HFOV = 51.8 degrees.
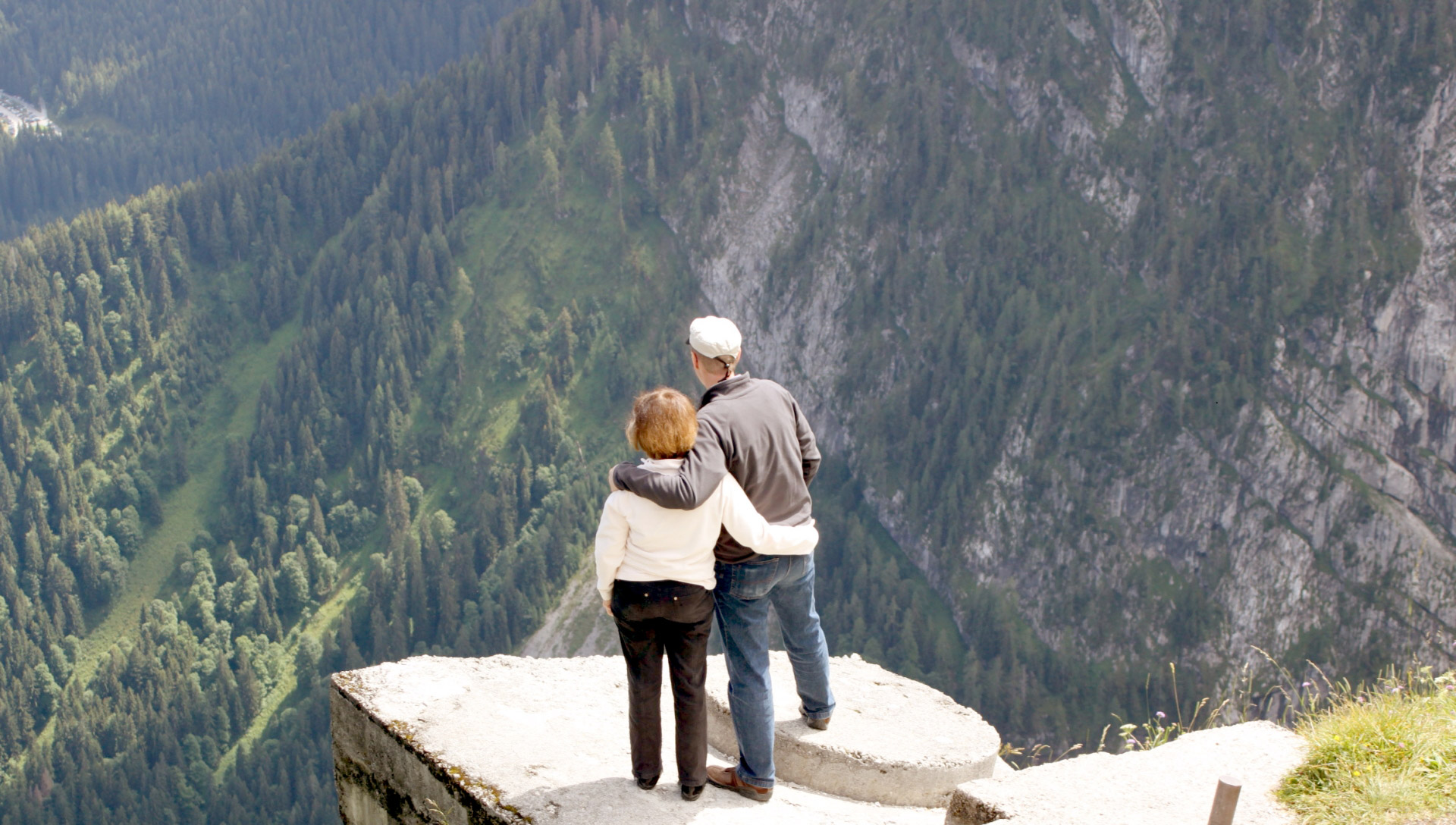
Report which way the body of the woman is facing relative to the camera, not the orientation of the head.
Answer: away from the camera

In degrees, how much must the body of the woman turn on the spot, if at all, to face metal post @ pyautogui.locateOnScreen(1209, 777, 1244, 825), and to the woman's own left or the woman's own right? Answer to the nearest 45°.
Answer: approximately 135° to the woman's own right

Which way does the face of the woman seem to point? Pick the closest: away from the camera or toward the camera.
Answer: away from the camera

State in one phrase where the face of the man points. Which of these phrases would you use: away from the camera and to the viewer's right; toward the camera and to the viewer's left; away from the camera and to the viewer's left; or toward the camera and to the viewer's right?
away from the camera and to the viewer's left

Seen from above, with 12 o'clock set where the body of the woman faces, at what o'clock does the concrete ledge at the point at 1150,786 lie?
The concrete ledge is roughly at 3 o'clock from the woman.
